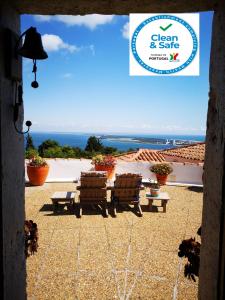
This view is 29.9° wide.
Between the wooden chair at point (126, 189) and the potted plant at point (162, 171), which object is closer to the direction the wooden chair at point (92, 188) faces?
the potted plant

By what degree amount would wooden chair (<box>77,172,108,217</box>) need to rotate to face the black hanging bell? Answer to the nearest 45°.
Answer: approximately 180°

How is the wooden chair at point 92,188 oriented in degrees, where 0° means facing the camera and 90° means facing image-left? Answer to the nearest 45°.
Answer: approximately 180°

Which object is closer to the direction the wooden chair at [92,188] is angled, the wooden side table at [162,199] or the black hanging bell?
the wooden side table

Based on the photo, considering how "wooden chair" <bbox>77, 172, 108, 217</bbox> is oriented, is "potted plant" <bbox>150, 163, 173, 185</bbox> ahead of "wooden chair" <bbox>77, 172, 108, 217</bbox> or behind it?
ahead

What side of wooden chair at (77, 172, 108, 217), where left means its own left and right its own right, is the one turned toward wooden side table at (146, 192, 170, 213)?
right

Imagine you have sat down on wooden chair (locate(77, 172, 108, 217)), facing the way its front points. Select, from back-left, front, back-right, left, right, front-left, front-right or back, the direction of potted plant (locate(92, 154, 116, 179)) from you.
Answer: front

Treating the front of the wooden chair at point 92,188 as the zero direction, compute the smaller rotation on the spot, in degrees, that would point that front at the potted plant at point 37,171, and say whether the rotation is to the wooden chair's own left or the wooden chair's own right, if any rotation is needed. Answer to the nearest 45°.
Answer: approximately 45° to the wooden chair's own left

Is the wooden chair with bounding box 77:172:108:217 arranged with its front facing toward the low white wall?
yes

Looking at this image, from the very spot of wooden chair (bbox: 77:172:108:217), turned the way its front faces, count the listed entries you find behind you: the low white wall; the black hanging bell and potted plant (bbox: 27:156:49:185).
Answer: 1

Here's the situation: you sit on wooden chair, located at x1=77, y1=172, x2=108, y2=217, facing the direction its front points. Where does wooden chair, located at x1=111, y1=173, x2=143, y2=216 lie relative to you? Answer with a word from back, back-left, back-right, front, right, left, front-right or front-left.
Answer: right

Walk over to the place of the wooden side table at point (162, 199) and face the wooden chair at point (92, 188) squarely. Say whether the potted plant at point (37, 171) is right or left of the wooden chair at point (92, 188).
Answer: right
